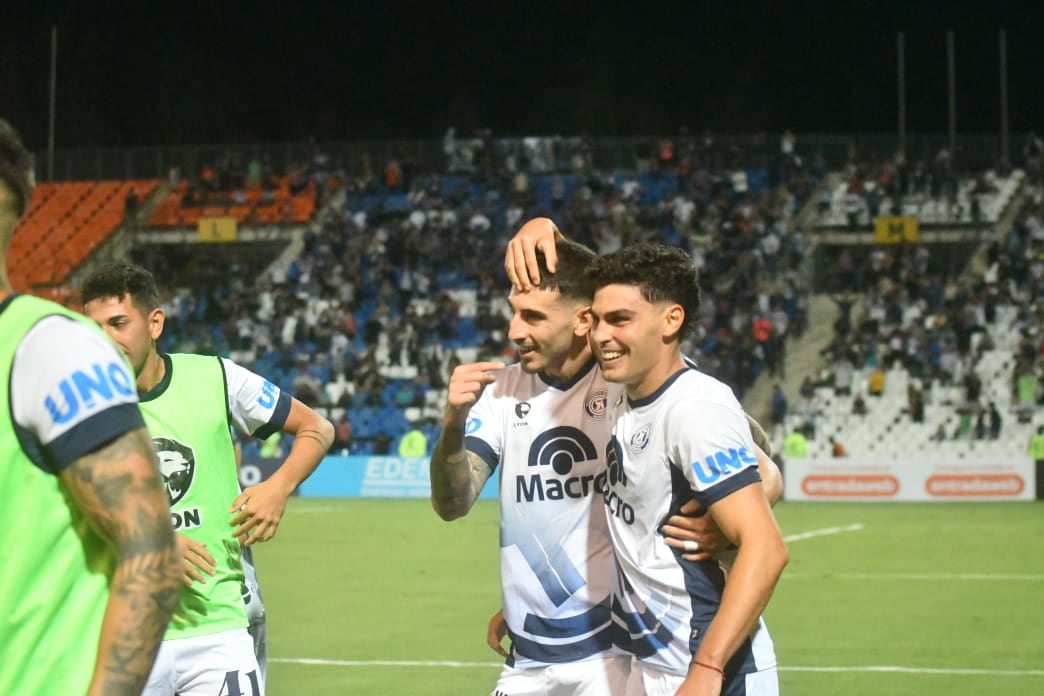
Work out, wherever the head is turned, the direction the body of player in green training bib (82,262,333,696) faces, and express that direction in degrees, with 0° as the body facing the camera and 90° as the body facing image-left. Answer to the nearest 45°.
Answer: approximately 45°

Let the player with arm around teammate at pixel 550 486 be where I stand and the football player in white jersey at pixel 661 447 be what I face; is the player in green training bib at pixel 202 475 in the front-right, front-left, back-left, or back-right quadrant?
back-right

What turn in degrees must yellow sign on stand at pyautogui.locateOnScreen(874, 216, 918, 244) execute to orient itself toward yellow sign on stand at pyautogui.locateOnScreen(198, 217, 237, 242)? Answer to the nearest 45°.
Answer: approximately 90° to its right

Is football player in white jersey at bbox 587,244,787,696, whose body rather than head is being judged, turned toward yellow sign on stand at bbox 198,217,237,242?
no

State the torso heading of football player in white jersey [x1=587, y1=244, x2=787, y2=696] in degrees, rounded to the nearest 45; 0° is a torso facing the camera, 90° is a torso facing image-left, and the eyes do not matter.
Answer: approximately 45°

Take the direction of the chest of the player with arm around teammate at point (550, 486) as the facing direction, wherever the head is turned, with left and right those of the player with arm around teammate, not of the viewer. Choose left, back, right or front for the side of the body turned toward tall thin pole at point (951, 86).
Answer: back

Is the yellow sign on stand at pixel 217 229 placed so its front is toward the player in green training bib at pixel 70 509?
yes

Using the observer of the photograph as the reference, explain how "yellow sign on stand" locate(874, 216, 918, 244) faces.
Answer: facing the viewer

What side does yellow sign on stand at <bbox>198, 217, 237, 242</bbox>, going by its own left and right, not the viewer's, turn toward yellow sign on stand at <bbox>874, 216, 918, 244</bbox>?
left

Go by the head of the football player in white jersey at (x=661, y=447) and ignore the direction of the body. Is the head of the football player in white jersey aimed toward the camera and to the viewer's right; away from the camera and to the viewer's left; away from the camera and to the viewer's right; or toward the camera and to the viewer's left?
toward the camera and to the viewer's left

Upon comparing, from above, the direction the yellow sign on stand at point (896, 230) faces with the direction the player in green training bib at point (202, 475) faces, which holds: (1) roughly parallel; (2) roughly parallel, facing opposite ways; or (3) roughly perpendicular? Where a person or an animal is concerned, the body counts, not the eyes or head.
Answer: roughly parallel

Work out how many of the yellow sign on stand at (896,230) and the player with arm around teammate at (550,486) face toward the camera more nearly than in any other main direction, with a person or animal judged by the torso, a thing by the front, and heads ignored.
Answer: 2

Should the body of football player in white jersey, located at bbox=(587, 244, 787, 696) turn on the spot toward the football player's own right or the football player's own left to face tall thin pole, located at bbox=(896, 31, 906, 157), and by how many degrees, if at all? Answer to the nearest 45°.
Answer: approximately 135° to the football player's own right

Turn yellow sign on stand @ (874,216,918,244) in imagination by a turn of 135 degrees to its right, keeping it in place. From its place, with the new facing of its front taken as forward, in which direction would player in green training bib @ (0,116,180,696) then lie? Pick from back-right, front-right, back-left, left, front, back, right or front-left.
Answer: back-left

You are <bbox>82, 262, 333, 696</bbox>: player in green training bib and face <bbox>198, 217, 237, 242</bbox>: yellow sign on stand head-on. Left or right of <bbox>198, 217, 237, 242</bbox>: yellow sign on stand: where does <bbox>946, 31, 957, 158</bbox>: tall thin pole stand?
right

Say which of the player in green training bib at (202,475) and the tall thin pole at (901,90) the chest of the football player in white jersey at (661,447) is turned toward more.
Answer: the player in green training bib

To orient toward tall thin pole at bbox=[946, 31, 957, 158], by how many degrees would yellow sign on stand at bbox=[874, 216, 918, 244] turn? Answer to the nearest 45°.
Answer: approximately 180°

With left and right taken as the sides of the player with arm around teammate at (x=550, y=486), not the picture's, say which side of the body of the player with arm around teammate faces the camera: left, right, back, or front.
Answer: front

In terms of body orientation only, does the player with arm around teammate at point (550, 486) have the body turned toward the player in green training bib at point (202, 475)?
no

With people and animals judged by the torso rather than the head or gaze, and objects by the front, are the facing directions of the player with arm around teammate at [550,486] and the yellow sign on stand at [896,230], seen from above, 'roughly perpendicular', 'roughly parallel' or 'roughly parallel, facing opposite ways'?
roughly parallel
